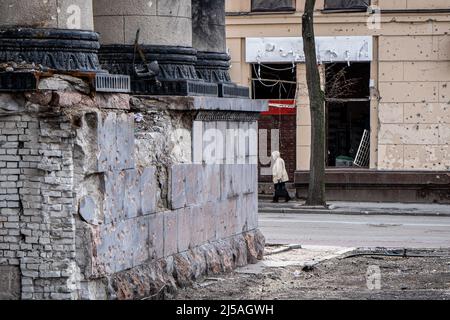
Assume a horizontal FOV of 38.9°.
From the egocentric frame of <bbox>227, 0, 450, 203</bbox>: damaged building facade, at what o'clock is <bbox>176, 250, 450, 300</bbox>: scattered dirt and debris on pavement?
The scattered dirt and debris on pavement is roughly at 12 o'clock from the damaged building facade.

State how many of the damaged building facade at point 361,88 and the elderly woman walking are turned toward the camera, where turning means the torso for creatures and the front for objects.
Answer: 1

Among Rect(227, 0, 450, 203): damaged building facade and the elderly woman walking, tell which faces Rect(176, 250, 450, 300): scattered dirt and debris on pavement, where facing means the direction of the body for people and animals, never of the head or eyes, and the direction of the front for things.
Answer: the damaged building facade

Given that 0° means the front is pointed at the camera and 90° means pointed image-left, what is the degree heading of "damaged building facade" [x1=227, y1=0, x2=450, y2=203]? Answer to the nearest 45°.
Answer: approximately 0°

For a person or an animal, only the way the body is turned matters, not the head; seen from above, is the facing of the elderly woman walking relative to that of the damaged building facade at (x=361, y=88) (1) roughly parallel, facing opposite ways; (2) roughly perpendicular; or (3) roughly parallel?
roughly perpendicular

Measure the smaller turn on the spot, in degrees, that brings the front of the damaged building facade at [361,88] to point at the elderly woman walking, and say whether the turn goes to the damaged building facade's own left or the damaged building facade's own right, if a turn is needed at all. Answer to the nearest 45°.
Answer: approximately 45° to the damaged building facade's own right

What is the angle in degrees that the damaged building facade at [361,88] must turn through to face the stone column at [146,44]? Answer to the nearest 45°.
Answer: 0° — it already faces it
